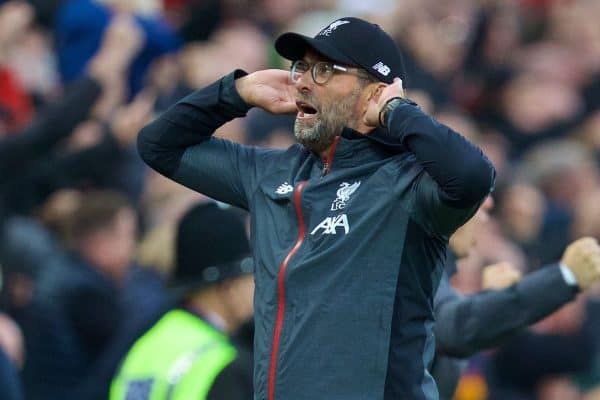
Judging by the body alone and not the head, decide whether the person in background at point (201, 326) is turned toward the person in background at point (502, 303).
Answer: no

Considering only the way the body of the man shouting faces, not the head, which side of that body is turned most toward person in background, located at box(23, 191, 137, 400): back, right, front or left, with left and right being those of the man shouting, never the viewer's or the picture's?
right

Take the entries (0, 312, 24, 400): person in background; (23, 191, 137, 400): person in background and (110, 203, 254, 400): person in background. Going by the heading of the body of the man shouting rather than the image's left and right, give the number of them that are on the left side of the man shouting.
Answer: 0

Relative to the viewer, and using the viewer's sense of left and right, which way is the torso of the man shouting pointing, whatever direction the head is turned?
facing the viewer and to the left of the viewer

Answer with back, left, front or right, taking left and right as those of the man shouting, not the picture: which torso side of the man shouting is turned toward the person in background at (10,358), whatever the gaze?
right
